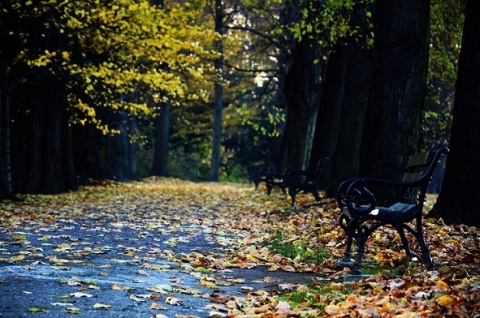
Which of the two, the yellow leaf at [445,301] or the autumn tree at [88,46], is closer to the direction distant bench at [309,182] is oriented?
the autumn tree

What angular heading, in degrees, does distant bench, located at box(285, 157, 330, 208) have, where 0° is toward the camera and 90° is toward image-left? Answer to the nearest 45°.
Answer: approximately 90°

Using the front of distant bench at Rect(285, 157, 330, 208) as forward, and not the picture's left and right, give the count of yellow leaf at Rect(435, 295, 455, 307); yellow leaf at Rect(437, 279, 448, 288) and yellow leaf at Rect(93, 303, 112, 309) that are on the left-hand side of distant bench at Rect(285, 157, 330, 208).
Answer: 3

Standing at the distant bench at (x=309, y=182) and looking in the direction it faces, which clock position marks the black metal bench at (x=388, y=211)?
The black metal bench is roughly at 9 o'clock from the distant bench.

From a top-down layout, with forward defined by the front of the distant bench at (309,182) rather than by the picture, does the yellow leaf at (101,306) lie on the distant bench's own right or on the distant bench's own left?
on the distant bench's own left

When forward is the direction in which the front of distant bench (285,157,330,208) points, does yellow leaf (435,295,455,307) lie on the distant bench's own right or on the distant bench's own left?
on the distant bench's own left

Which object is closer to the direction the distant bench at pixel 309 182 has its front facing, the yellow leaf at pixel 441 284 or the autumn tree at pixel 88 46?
the autumn tree

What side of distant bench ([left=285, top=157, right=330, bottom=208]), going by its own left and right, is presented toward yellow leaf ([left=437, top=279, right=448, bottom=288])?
left
